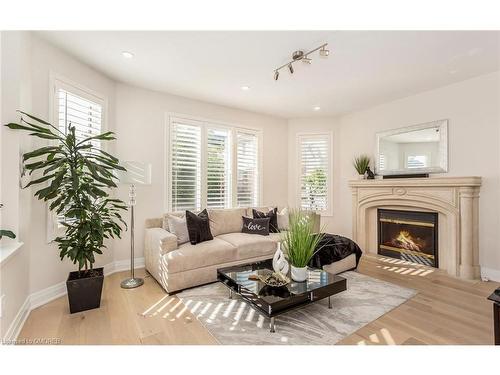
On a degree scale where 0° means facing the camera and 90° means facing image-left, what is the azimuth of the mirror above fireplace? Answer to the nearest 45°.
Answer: approximately 45°

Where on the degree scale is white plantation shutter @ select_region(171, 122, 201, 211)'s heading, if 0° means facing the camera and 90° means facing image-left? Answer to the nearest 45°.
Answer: approximately 315°

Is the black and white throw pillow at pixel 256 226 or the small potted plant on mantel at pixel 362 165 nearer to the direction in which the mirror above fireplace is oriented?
the black and white throw pillow

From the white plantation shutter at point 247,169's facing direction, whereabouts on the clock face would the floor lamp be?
The floor lamp is roughly at 3 o'clock from the white plantation shutter.

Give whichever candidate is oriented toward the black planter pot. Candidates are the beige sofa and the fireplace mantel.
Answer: the fireplace mantel

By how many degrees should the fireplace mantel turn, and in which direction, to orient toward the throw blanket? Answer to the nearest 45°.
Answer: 0° — it already faces it

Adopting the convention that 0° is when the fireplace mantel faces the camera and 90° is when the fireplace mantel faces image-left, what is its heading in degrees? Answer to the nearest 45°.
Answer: approximately 45°

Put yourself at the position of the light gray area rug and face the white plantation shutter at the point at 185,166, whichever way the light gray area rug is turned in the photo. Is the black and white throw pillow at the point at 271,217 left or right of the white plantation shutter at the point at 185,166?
right
